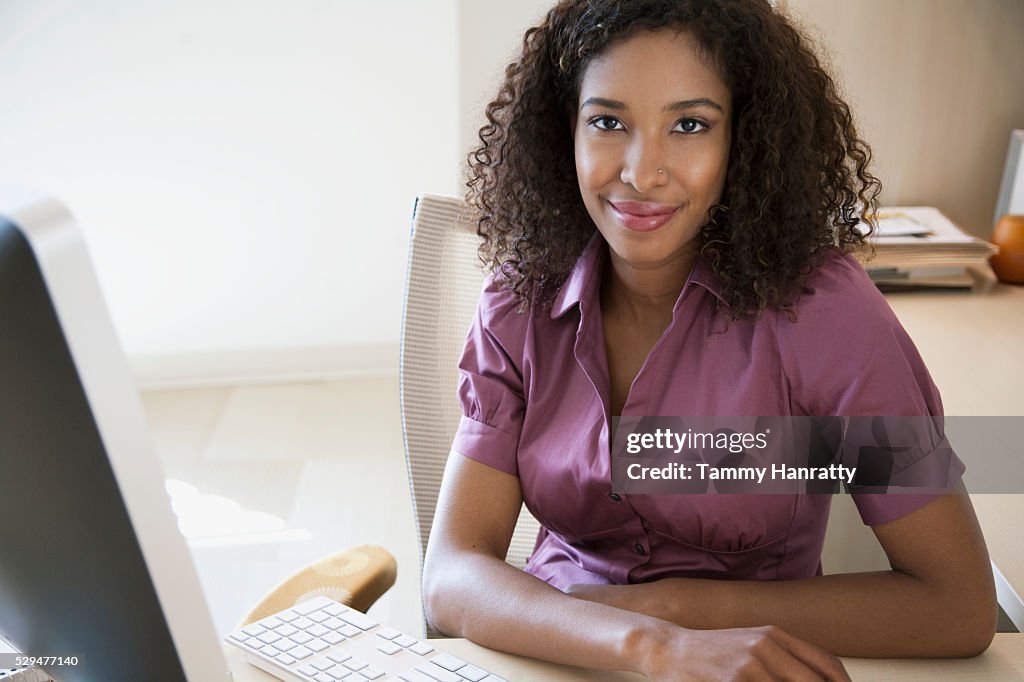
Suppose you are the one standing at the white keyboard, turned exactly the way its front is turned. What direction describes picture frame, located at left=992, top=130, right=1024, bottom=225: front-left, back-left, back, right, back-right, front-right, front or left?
front

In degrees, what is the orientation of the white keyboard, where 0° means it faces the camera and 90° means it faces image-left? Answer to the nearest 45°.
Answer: approximately 225°

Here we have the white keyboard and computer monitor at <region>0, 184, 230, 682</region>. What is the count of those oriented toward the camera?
0

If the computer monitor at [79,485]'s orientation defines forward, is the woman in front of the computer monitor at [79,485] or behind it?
in front

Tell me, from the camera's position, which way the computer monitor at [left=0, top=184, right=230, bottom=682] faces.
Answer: facing away from the viewer and to the right of the viewer

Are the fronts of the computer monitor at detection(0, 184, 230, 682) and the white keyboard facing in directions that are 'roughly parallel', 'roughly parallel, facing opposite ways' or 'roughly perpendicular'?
roughly parallel

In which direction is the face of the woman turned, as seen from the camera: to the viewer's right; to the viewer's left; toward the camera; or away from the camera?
toward the camera

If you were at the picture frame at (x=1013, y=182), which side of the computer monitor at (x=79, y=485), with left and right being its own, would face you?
front
